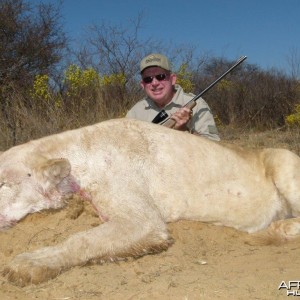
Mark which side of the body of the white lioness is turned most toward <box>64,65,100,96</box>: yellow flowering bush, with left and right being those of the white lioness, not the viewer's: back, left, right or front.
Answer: right

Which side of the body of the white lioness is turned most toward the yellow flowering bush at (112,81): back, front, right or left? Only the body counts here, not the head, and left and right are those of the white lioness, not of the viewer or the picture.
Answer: right

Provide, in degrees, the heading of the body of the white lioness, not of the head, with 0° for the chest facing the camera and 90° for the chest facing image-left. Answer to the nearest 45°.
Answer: approximately 90°
